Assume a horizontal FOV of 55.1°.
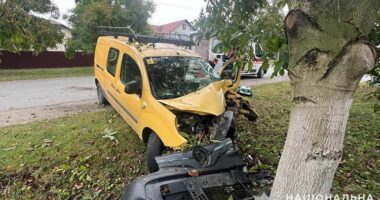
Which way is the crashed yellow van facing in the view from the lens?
facing the viewer and to the right of the viewer

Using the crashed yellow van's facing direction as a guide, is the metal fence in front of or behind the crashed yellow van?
behind

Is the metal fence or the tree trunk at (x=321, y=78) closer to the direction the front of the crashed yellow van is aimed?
the tree trunk

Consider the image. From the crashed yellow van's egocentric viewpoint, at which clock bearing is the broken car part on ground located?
The broken car part on ground is roughly at 1 o'clock from the crashed yellow van.

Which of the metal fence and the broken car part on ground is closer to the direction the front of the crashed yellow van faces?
the broken car part on ground
